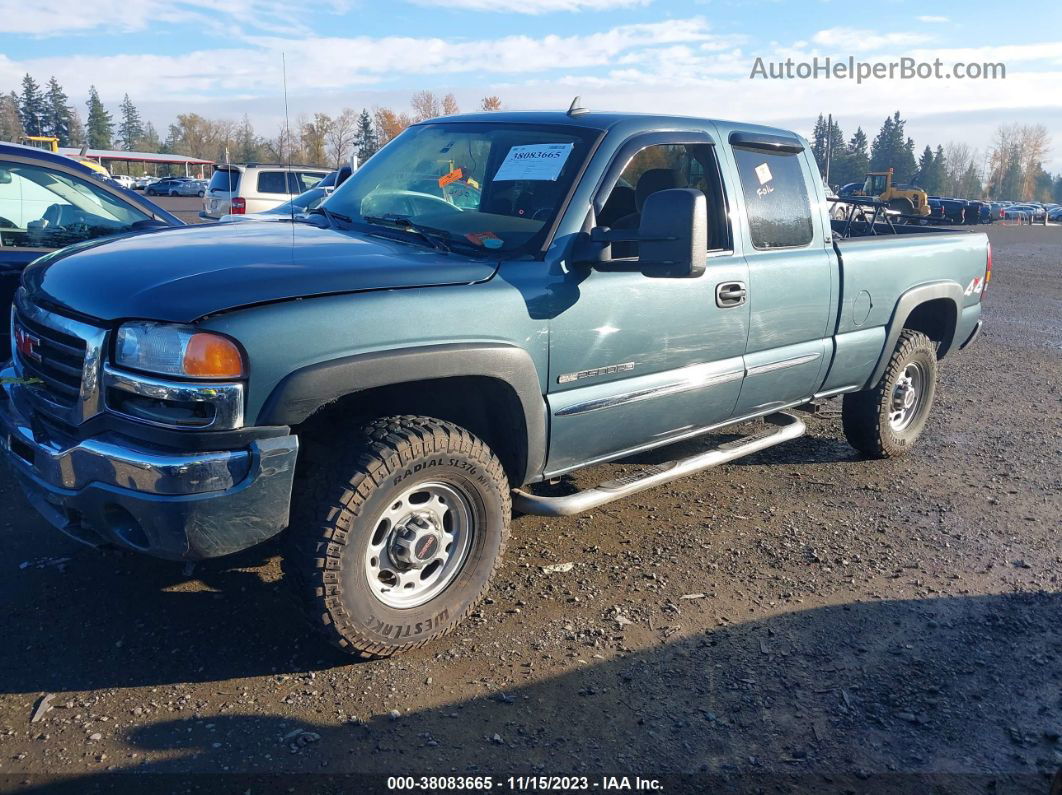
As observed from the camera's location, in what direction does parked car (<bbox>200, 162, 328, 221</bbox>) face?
facing away from the viewer and to the right of the viewer

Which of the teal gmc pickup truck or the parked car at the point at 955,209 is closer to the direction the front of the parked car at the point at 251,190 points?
the parked car

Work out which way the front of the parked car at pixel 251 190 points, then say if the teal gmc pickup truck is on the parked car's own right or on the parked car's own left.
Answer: on the parked car's own right

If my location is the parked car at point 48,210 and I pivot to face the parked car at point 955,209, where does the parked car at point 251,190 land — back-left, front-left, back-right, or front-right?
front-left

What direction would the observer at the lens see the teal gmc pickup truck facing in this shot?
facing the viewer and to the left of the viewer

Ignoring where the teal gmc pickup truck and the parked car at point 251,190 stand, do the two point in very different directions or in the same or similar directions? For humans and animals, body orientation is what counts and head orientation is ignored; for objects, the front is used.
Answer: very different directions

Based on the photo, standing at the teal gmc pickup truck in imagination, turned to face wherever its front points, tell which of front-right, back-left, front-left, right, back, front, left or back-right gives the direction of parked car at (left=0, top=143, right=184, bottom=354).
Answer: right

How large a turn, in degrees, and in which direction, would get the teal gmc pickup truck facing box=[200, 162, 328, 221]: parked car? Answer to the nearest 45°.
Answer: approximately 135° to its right
